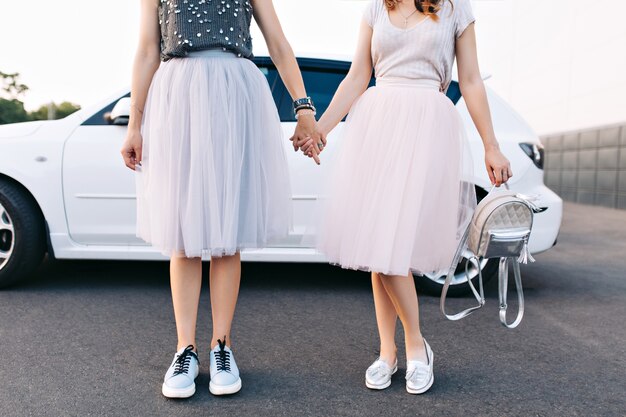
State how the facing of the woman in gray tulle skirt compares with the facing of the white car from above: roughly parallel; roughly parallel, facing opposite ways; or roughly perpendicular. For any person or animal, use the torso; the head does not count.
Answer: roughly perpendicular

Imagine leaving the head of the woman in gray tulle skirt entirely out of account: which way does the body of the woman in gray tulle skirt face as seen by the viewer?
toward the camera

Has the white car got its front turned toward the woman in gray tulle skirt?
no

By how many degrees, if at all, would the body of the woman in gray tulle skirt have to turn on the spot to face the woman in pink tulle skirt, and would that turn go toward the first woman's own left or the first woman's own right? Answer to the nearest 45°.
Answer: approximately 90° to the first woman's own left

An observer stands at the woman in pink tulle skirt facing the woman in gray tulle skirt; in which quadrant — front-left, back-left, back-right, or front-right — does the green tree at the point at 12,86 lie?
front-right

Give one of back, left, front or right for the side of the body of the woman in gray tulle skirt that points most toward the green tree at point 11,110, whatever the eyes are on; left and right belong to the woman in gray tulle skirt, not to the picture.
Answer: back

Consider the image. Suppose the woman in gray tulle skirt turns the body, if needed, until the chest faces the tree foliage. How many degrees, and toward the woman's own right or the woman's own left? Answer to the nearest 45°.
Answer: approximately 180°

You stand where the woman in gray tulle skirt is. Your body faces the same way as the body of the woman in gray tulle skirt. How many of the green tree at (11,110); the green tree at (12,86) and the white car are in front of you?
0

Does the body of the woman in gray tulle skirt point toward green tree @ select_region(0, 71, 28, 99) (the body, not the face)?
no

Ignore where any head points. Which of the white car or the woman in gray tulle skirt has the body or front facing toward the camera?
the woman in gray tulle skirt

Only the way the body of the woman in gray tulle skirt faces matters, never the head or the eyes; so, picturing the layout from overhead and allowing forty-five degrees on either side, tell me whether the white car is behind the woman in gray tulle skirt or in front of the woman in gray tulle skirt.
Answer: behind
